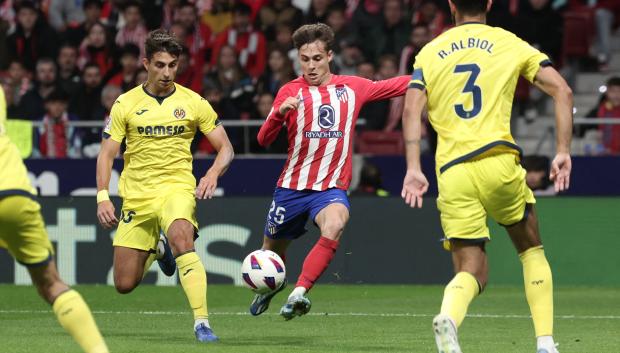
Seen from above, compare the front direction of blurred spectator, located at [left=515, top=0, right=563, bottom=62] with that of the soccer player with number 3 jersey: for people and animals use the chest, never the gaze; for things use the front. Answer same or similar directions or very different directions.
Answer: very different directions

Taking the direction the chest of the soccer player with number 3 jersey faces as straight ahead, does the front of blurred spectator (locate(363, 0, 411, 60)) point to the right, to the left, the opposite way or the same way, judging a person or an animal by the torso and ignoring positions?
the opposite way

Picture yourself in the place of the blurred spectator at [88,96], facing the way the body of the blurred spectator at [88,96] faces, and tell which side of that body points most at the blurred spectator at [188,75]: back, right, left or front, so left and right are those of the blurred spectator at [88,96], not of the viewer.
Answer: left

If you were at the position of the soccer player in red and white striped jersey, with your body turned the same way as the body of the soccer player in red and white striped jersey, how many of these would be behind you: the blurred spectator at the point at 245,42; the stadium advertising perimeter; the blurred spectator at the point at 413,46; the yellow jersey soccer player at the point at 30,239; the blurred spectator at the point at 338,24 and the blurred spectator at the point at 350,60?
5

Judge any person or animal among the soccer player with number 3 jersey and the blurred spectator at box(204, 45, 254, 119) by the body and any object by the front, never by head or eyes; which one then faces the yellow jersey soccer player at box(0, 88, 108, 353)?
the blurred spectator

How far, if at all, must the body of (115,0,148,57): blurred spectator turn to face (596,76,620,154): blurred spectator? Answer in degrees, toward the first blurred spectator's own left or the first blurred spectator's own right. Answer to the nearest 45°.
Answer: approximately 45° to the first blurred spectator's own left

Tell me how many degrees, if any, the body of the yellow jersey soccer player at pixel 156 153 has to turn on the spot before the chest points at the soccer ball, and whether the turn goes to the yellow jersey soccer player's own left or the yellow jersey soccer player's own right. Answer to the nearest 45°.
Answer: approximately 45° to the yellow jersey soccer player's own left
